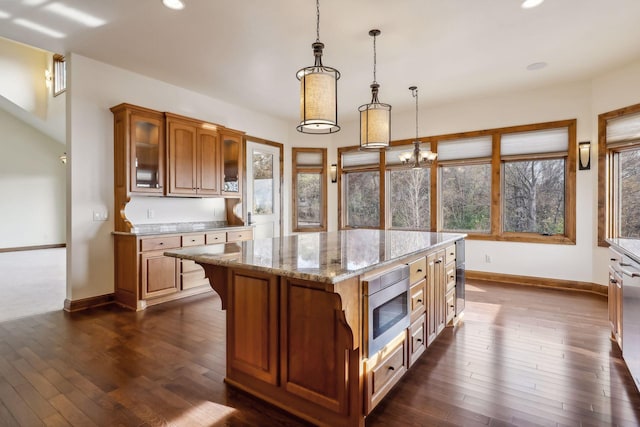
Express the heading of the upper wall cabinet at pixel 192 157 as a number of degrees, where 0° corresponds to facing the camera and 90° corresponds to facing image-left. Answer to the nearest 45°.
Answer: approximately 315°

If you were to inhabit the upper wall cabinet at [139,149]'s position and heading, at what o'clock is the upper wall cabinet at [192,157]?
the upper wall cabinet at [192,157] is roughly at 10 o'clock from the upper wall cabinet at [139,149].

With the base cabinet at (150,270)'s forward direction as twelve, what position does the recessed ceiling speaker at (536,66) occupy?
The recessed ceiling speaker is roughly at 11 o'clock from the base cabinet.

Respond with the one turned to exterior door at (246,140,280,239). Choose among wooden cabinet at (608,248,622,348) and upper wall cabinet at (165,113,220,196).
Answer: the wooden cabinet

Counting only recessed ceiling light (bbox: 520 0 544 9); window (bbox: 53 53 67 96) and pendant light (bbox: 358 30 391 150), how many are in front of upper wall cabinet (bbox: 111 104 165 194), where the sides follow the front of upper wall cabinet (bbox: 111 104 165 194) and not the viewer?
2

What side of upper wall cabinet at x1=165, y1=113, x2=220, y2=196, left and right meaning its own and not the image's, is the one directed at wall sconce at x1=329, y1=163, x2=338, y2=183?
left

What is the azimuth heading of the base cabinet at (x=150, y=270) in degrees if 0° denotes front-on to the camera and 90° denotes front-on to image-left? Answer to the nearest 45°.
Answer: approximately 315°

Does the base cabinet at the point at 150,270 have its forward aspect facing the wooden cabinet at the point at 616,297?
yes

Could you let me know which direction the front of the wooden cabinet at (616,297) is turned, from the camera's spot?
facing to the left of the viewer

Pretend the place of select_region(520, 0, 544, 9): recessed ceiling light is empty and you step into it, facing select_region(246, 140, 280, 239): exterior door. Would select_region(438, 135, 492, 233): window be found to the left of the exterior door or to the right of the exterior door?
right
